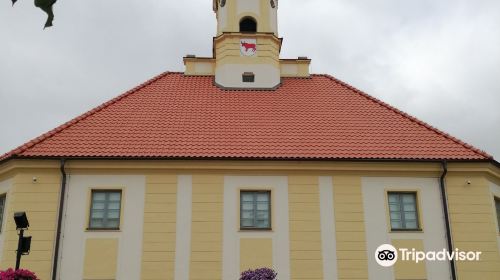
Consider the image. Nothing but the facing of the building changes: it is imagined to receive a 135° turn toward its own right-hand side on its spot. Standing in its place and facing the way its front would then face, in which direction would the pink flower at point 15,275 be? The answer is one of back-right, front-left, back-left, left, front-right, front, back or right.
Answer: left

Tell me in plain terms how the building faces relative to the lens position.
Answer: facing the viewer
